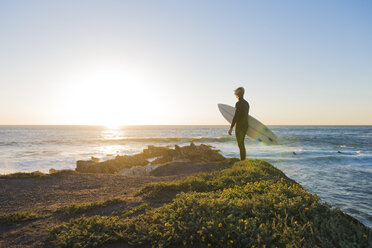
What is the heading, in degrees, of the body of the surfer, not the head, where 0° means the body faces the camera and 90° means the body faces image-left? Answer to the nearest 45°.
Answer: approximately 135°
